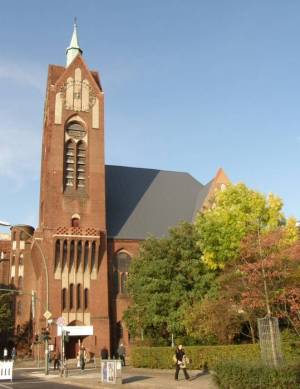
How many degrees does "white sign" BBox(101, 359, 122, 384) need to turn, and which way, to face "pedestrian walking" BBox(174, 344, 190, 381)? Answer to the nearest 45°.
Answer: approximately 90° to its left

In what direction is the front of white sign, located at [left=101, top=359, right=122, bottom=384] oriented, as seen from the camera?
facing the viewer

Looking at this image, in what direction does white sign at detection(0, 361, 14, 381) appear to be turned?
toward the camera

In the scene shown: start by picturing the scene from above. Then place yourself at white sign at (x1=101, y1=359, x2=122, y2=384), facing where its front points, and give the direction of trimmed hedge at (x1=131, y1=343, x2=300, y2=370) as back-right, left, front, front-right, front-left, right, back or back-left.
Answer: back-left

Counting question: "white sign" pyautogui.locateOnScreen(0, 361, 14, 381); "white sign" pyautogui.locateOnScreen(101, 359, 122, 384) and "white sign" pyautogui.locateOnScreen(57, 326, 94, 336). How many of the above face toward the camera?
3

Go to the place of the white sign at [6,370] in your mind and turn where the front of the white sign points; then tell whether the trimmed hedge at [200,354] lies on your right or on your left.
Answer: on your left

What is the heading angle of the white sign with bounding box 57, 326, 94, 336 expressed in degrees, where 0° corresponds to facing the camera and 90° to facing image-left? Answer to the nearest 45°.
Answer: approximately 0°
